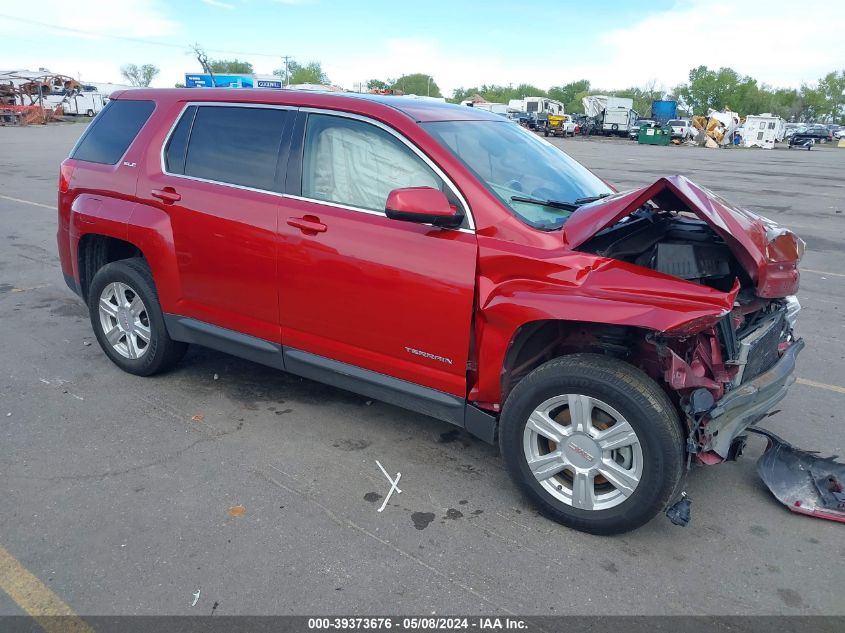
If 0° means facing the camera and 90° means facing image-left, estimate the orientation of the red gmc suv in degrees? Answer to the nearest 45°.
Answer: approximately 315°
